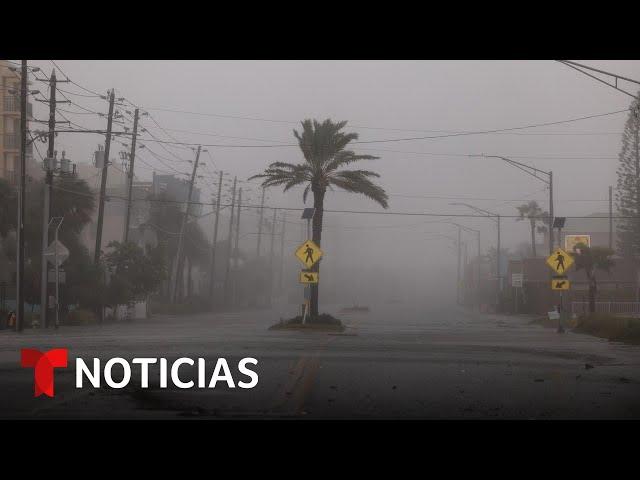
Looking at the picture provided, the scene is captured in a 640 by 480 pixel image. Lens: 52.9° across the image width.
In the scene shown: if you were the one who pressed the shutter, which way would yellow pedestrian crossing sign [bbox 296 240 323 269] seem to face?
facing the viewer

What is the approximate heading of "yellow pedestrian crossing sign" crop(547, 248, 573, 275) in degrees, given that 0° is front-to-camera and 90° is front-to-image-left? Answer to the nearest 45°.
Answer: approximately 0°

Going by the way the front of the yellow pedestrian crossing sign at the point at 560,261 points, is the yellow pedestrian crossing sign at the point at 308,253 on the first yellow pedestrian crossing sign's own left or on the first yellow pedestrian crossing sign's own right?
on the first yellow pedestrian crossing sign's own right

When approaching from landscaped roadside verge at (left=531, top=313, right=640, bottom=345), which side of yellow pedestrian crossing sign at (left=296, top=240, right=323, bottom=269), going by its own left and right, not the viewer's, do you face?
left

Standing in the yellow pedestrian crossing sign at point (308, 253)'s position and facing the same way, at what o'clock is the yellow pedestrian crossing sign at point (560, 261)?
the yellow pedestrian crossing sign at point (560, 261) is roughly at 9 o'clock from the yellow pedestrian crossing sign at point (308, 253).

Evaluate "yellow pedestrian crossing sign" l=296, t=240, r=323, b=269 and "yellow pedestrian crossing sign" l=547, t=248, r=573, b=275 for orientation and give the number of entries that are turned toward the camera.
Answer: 2

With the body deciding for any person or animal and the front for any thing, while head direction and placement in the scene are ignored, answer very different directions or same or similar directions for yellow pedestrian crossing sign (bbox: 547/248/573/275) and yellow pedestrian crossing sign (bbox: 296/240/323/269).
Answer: same or similar directions
